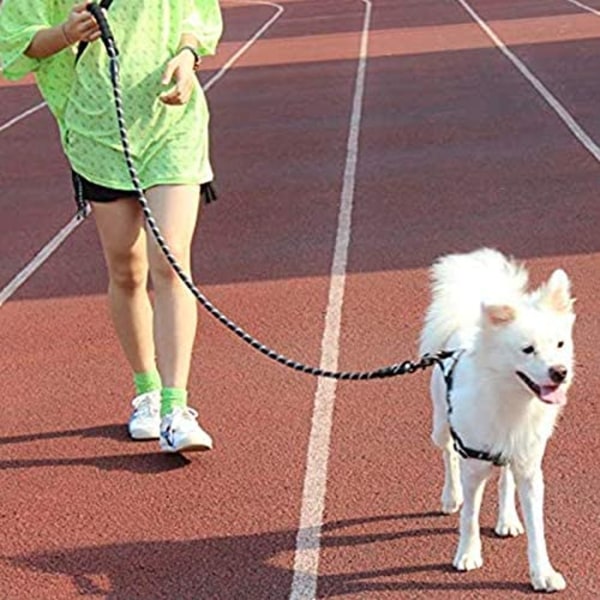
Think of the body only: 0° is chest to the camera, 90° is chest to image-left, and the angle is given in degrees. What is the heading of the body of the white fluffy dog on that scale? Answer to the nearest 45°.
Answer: approximately 315°
